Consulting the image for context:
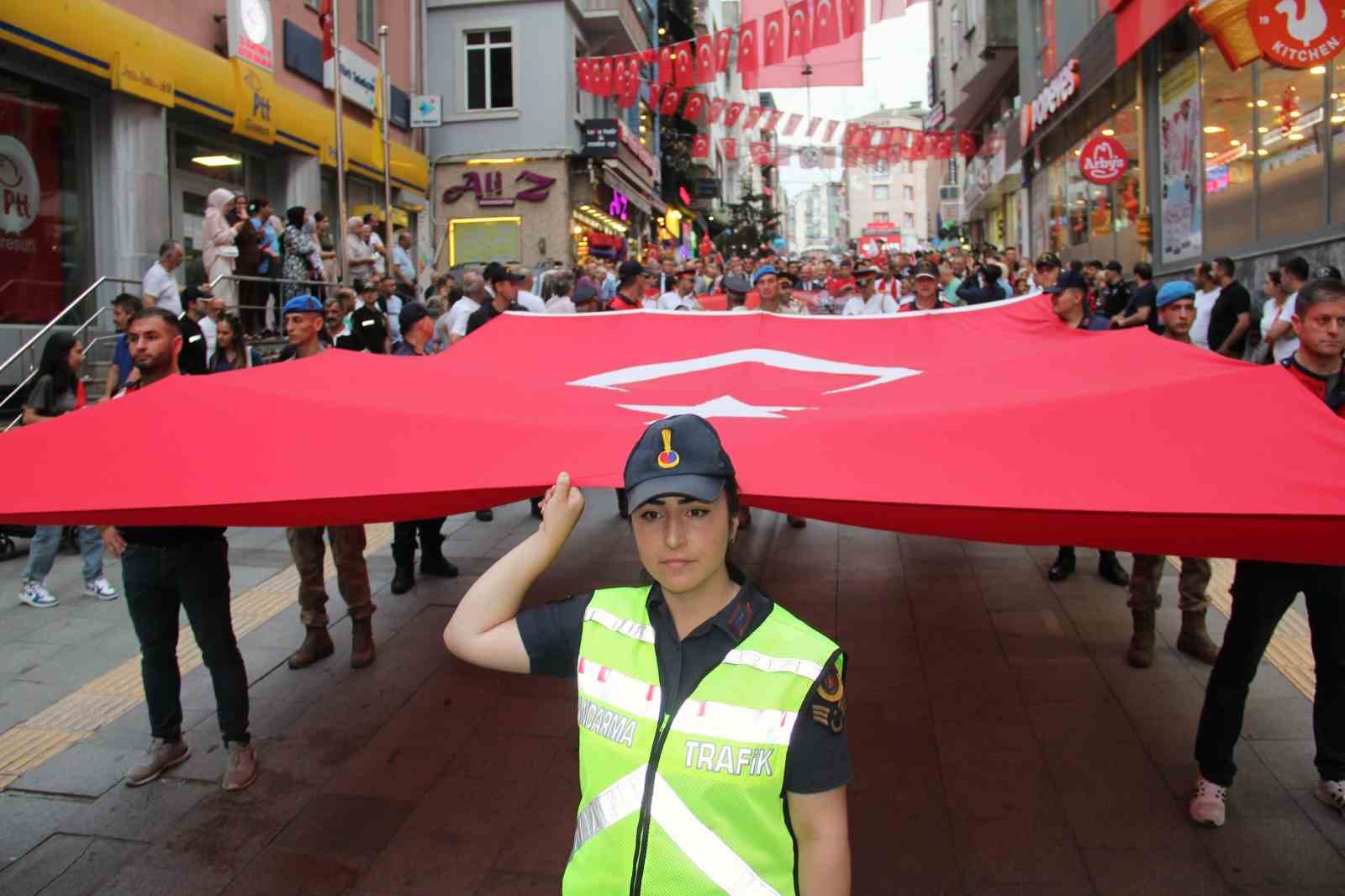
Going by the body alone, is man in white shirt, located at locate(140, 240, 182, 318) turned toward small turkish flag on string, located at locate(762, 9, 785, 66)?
no

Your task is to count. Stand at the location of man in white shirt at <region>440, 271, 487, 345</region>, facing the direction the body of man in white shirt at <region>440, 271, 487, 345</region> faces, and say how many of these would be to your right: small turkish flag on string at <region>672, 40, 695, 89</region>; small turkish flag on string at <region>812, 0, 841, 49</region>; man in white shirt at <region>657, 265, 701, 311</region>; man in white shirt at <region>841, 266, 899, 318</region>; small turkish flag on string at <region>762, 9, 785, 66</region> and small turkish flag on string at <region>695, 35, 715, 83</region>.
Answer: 0

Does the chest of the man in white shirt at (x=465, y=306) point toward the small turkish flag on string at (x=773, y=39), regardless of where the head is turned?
no

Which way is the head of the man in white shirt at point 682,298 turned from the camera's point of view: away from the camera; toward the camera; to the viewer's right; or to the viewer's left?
toward the camera

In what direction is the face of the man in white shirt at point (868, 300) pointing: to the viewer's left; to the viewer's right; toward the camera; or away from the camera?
toward the camera

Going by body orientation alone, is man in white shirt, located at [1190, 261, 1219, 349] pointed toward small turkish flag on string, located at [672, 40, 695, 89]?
no

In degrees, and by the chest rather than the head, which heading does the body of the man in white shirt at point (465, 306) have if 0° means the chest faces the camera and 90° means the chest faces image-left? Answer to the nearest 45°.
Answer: approximately 315°

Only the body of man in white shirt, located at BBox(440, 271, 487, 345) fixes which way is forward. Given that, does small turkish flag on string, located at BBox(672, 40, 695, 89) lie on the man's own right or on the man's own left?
on the man's own left

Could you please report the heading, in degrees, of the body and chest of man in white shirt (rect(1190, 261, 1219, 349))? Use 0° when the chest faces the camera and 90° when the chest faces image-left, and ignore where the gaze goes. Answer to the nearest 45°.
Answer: approximately 45°

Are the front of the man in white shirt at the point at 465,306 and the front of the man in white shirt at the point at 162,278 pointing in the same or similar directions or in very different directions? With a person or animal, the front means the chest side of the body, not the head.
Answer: same or similar directions

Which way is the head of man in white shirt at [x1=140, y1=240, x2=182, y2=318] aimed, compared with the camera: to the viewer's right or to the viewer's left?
to the viewer's right
